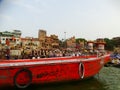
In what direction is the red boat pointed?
to the viewer's right
